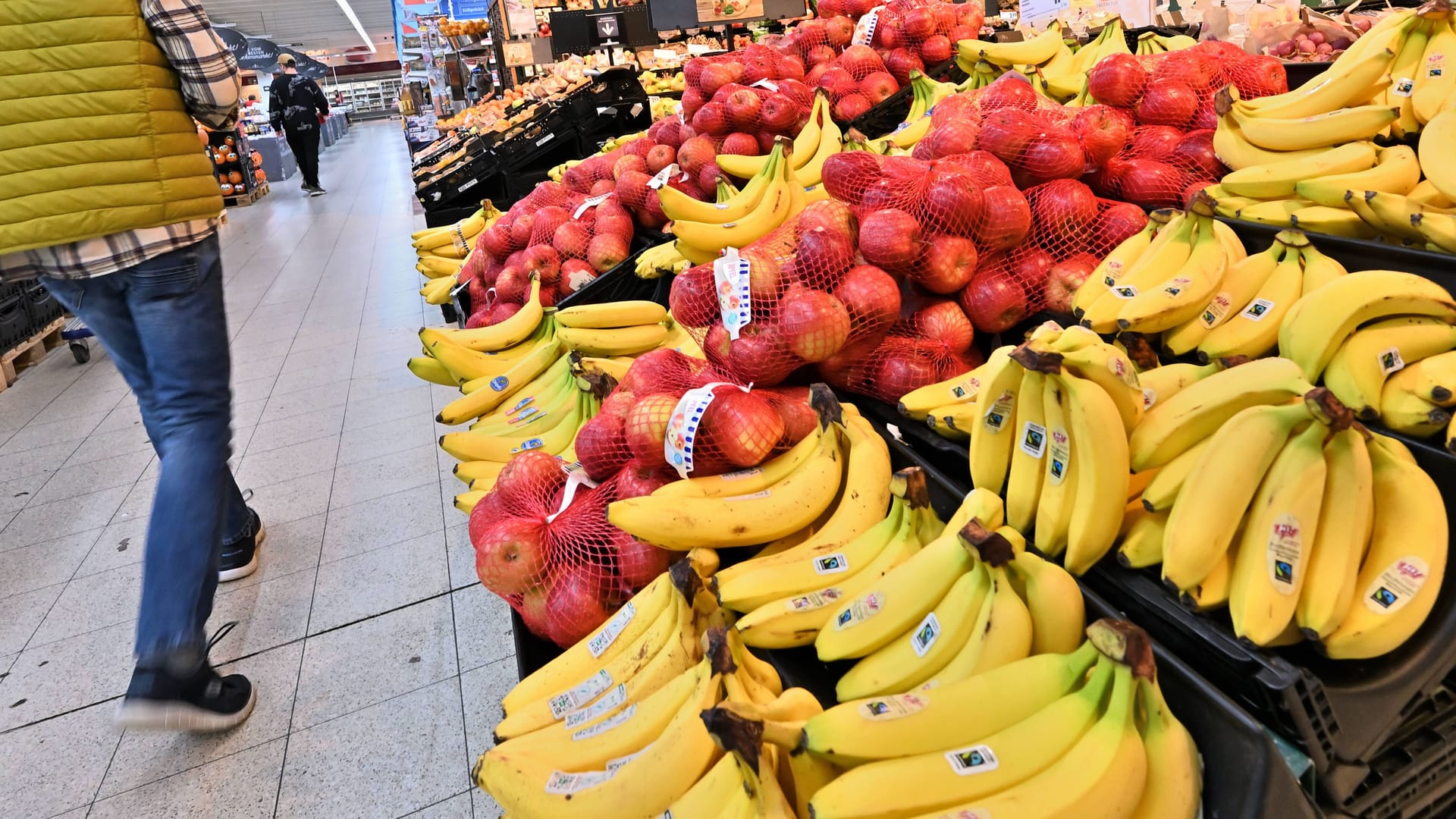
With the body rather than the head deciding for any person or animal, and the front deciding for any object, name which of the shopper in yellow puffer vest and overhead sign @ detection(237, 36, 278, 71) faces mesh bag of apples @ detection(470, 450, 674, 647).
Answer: the overhead sign

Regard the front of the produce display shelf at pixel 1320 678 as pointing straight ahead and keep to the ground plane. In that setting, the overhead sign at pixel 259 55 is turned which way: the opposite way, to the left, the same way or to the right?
to the left

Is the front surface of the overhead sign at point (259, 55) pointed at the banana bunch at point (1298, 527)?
yes

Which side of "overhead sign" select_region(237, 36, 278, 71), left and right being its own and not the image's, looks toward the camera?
front

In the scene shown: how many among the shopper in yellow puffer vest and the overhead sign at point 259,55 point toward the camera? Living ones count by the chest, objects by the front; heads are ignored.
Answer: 1

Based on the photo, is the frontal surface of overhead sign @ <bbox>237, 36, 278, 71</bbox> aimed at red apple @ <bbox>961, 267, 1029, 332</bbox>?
yes

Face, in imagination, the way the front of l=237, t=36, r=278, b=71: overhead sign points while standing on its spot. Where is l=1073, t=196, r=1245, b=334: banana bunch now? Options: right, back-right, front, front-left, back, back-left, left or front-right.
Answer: front

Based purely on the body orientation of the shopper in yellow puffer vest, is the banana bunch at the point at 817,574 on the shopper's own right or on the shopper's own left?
on the shopper's own right

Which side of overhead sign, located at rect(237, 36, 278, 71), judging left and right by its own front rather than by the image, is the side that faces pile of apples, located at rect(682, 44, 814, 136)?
front

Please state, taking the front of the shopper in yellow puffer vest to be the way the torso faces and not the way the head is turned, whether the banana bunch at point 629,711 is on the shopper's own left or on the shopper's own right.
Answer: on the shopper's own right

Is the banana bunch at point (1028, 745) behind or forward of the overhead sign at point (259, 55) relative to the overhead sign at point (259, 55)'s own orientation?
forward

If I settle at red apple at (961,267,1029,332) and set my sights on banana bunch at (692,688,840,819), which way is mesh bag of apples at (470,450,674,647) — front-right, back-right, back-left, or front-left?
front-right

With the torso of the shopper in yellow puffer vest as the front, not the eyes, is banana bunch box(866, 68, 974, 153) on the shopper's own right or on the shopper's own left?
on the shopper's own right

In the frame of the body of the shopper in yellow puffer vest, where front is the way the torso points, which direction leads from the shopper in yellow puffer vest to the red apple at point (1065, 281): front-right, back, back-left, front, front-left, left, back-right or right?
right

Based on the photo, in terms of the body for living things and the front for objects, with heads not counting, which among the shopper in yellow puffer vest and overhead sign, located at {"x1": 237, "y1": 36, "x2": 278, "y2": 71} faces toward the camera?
the overhead sign

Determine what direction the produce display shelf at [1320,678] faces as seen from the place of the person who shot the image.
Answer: facing the viewer and to the left of the viewer

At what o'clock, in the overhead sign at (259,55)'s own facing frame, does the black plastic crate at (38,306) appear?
The black plastic crate is roughly at 12 o'clock from the overhead sign.

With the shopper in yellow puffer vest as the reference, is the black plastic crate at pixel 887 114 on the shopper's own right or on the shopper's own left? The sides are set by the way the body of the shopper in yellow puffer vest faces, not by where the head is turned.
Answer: on the shopper's own right

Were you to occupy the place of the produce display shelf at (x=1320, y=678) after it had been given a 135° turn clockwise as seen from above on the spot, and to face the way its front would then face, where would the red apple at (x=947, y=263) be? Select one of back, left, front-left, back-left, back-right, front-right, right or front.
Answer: front-left
